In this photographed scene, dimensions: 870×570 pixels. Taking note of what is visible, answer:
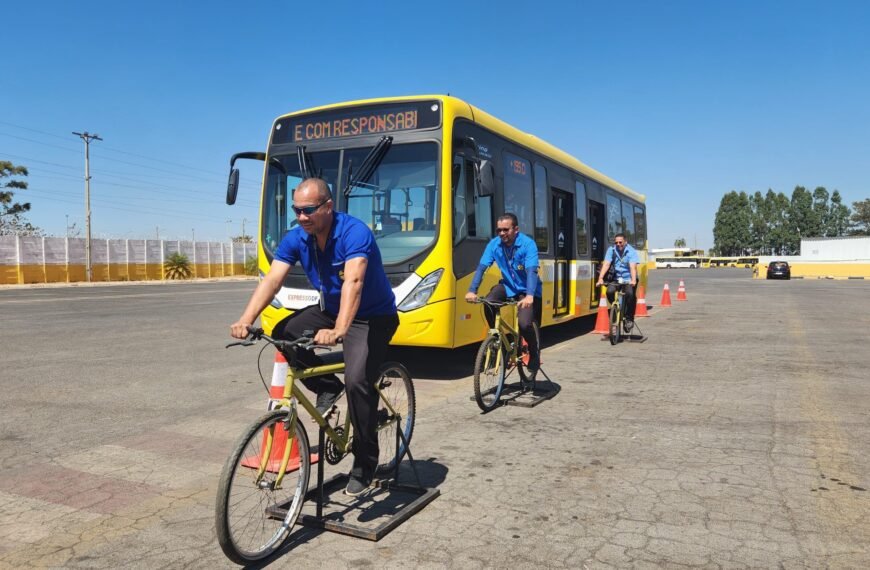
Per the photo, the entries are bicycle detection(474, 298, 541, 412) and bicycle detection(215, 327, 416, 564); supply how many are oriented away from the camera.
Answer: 0

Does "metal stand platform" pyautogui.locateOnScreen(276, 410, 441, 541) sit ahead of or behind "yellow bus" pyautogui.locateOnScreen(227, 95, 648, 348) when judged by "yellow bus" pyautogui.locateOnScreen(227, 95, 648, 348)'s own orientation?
ahead

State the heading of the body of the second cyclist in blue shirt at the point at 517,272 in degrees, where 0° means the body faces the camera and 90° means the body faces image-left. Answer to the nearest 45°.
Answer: approximately 45°

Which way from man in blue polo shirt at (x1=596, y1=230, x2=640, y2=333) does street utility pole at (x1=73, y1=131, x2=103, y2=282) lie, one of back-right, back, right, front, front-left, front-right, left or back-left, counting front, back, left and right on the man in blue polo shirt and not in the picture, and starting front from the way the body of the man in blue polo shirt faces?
back-right

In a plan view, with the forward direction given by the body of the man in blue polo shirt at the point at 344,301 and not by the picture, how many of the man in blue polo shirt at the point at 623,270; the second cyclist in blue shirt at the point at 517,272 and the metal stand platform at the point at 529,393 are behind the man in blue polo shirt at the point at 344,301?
3

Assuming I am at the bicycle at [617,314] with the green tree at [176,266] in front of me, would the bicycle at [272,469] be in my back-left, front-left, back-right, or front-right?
back-left

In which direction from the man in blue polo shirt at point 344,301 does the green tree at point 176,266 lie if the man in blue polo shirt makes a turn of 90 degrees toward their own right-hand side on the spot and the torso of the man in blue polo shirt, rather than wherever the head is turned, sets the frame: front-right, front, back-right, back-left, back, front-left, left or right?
front-right

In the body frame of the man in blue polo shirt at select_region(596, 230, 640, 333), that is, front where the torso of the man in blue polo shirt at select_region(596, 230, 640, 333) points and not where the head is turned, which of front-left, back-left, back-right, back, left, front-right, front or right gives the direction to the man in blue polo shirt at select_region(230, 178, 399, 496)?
front

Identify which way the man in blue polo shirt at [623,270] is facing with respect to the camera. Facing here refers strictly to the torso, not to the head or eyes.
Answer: toward the camera

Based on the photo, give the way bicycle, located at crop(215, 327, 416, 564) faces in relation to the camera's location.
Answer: facing the viewer and to the left of the viewer

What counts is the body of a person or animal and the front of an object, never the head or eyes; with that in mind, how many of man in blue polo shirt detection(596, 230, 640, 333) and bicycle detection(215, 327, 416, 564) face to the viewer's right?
0

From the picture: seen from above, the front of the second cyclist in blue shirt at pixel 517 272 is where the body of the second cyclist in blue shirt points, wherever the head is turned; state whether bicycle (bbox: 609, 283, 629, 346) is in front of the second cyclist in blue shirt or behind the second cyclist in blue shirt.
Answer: behind

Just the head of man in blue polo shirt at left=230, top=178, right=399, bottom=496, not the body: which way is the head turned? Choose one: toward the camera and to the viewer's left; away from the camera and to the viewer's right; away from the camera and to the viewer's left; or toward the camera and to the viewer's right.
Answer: toward the camera and to the viewer's left

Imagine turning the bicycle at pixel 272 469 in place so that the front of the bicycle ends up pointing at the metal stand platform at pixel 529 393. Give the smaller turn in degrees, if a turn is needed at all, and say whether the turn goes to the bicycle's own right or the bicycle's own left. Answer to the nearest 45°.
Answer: approximately 180°

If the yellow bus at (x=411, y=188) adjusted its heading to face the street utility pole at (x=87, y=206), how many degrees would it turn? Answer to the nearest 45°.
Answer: approximately 90° to its right

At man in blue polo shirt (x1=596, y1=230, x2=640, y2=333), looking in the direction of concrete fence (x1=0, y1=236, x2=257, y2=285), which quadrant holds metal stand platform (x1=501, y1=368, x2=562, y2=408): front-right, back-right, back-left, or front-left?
back-left
